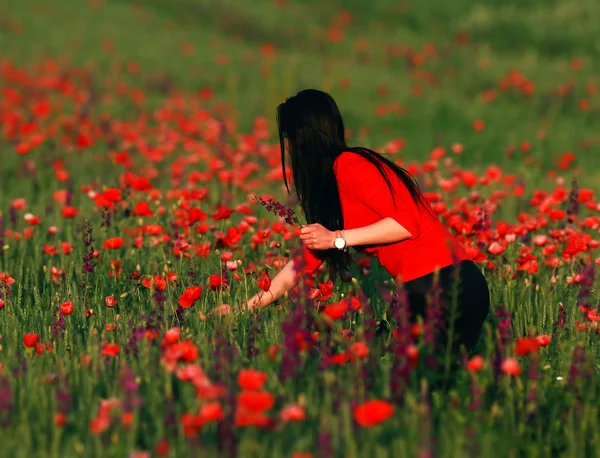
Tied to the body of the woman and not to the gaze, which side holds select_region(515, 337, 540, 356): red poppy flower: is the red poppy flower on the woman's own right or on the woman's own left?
on the woman's own left

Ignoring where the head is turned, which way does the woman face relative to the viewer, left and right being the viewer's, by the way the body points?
facing to the left of the viewer

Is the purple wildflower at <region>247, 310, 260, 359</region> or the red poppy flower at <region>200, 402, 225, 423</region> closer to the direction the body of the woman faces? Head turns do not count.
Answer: the purple wildflower

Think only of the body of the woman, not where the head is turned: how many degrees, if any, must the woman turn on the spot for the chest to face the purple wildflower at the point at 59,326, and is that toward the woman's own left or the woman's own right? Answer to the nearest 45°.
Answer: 0° — they already face it

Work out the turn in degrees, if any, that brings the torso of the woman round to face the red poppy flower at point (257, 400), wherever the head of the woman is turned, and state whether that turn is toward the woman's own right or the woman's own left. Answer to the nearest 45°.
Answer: approximately 90° to the woman's own left

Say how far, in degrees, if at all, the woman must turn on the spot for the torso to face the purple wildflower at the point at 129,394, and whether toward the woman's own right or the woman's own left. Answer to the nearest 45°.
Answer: approximately 45° to the woman's own left

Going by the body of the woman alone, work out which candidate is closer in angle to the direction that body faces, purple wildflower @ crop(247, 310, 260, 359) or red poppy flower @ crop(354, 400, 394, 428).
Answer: the purple wildflower
